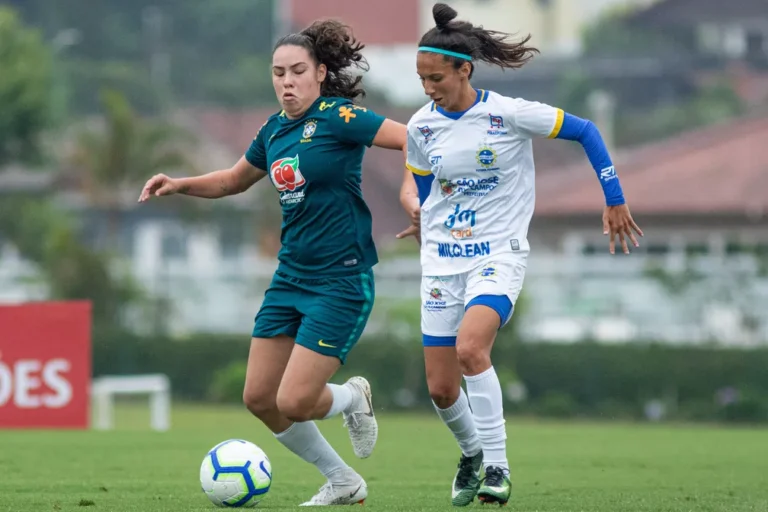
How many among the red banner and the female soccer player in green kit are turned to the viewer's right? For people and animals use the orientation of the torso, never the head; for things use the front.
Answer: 0

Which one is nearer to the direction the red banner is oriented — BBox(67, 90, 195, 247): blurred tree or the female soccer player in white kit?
the female soccer player in white kit

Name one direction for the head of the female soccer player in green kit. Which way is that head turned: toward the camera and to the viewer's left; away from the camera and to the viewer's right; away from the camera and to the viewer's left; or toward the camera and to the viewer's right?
toward the camera and to the viewer's left

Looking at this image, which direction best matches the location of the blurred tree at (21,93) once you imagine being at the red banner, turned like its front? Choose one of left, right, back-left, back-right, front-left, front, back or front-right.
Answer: back

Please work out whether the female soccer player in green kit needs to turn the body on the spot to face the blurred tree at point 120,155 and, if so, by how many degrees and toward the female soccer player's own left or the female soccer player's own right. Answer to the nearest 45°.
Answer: approximately 135° to the female soccer player's own right

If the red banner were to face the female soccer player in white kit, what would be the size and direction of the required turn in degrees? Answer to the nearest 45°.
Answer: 0° — it already faces them

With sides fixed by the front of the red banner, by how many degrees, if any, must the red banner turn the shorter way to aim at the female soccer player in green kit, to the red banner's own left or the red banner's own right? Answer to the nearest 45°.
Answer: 0° — it already faces them

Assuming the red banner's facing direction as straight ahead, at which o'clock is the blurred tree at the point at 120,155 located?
The blurred tree is roughly at 6 o'clock from the red banner.

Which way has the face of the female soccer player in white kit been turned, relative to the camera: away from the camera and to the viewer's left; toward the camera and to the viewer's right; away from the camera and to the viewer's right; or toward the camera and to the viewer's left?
toward the camera and to the viewer's left

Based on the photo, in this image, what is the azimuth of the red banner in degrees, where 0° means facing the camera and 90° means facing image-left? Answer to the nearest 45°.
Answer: approximately 0°

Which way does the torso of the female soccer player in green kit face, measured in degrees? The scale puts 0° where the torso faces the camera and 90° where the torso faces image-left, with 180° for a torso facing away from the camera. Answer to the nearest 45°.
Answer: approximately 45°
